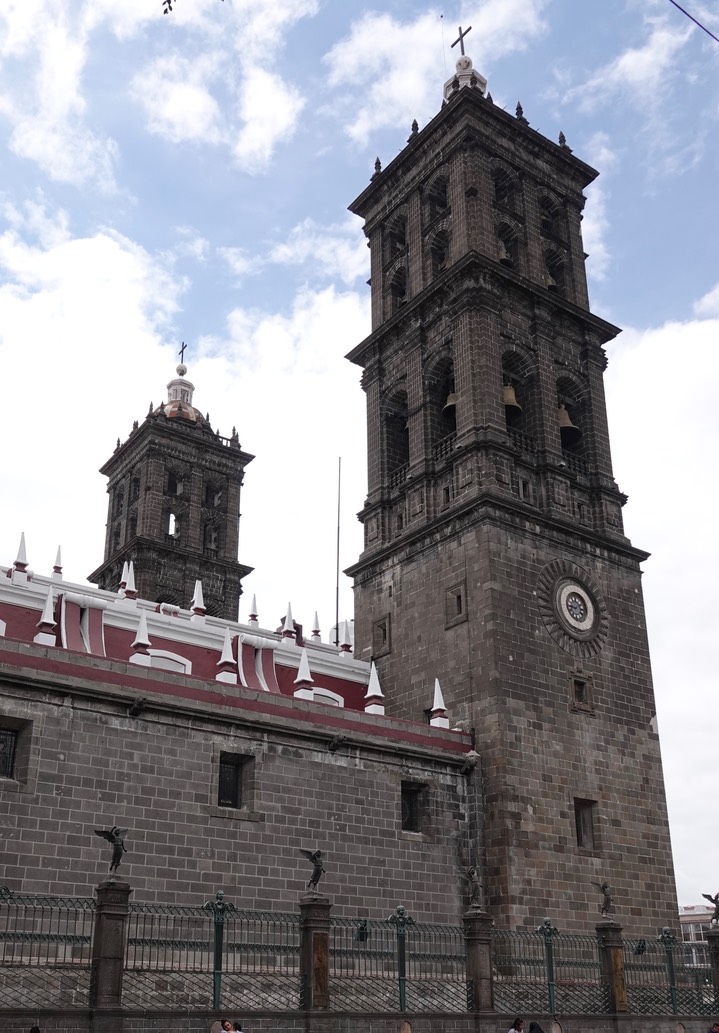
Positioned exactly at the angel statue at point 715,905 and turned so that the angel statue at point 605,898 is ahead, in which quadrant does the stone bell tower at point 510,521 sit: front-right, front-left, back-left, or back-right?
front-right
